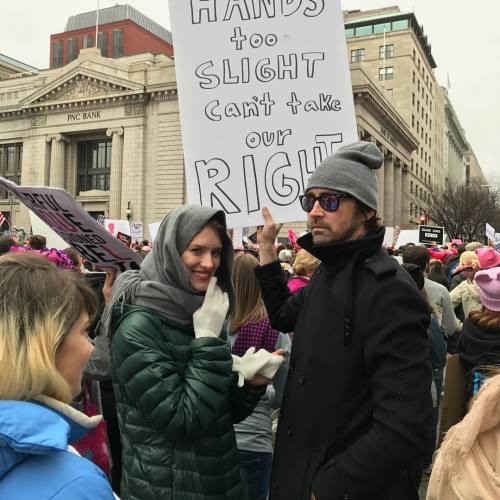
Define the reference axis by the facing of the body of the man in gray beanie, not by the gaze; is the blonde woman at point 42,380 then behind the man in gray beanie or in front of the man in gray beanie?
in front

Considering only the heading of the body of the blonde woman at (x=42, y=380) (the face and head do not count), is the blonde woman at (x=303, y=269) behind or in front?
in front

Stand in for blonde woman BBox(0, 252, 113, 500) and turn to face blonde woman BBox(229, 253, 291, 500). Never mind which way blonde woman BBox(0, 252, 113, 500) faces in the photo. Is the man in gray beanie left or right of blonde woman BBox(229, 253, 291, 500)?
right

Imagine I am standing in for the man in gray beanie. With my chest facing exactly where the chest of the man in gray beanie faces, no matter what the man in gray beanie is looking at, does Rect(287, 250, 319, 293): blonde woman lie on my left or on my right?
on my right

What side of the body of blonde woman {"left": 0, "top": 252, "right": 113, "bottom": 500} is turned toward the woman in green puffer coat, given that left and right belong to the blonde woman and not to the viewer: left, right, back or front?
front

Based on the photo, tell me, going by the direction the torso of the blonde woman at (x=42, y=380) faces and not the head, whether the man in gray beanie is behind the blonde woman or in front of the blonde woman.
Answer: in front

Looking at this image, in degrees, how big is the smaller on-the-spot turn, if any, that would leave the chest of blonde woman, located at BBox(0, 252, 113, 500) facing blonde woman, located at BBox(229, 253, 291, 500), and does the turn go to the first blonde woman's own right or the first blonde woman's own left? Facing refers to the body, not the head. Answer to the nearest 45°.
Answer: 0° — they already face them

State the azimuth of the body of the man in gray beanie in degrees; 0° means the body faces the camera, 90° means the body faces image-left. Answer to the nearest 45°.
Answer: approximately 45°

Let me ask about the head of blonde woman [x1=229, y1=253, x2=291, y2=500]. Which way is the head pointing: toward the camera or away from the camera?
away from the camera

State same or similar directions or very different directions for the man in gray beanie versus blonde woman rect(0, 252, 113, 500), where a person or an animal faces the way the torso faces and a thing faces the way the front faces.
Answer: very different directions

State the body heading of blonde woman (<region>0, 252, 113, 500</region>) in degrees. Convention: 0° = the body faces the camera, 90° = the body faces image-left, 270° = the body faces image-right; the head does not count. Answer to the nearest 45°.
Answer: approximately 225°
